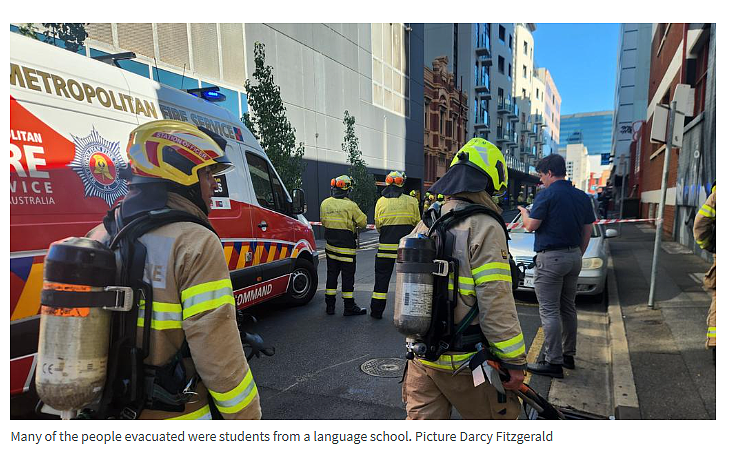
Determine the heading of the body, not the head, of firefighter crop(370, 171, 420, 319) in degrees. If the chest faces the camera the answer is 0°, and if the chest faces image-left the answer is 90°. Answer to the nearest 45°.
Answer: approximately 180°

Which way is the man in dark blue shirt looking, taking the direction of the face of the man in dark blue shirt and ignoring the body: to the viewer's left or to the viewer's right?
to the viewer's left

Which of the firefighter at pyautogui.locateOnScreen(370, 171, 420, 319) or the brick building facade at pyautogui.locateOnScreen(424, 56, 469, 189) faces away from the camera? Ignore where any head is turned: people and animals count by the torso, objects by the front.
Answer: the firefighter

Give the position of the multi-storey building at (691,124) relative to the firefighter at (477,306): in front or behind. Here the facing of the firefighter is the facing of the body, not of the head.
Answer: in front

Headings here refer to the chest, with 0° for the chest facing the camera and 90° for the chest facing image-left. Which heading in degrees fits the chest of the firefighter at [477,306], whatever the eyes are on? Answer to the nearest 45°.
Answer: approximately 225°

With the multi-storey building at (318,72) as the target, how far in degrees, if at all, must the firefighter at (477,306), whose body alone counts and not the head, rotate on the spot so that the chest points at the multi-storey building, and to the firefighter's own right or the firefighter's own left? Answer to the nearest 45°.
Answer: approximately 90° to the firefighter's own left

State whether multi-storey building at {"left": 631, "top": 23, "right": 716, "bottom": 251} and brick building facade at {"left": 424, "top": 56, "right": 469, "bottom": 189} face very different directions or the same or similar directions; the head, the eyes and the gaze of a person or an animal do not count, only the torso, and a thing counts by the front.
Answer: very different directions

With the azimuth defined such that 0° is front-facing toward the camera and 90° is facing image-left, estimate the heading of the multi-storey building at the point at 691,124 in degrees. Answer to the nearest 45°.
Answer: approximately 90°

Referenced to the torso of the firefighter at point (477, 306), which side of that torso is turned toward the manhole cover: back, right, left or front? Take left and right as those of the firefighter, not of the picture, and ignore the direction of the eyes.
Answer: left

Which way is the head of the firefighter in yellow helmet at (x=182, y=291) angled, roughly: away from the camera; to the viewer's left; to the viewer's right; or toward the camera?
to the viewer's right

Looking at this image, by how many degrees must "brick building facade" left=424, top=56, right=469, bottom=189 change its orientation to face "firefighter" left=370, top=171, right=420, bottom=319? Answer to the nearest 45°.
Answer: approximately 45° to its right

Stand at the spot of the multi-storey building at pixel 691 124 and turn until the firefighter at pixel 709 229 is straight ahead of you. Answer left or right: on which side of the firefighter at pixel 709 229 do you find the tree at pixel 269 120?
right
